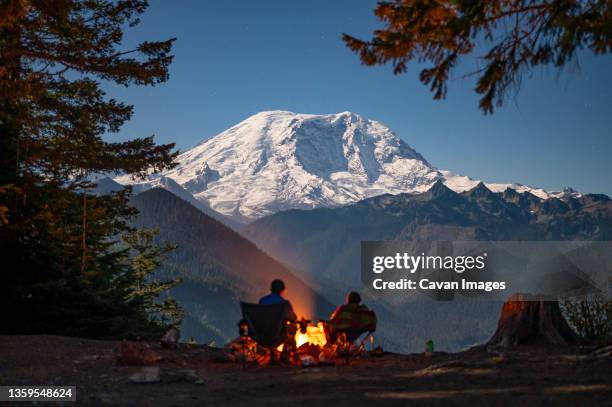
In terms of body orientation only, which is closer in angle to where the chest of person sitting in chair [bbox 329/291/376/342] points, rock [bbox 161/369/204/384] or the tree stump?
the tree stump

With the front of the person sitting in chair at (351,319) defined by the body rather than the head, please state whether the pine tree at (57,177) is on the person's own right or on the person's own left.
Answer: on the person's own left

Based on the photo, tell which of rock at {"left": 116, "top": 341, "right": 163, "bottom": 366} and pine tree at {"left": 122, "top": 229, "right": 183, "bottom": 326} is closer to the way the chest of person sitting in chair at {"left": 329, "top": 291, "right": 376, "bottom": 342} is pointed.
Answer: the pine tree

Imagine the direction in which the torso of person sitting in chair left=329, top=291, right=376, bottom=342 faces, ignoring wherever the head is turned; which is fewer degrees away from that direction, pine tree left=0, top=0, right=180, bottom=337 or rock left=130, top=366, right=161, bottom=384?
the pine tree

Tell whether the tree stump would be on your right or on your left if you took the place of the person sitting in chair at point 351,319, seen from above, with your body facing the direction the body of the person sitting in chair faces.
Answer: on your right

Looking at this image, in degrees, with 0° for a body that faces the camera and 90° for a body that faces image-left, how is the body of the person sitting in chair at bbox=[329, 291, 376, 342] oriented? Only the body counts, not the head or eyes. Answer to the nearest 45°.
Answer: approximately 180°

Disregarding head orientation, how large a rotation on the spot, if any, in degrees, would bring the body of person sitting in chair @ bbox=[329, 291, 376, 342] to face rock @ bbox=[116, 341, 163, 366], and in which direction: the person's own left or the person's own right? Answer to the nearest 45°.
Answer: approximately 90° to the person's own left

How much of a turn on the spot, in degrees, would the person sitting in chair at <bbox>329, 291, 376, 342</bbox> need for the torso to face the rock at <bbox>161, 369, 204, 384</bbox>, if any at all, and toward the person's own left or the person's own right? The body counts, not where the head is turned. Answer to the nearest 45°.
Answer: approximately 135° to the person's own left

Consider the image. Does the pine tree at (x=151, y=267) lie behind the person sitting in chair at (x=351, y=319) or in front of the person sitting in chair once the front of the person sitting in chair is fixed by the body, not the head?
in front

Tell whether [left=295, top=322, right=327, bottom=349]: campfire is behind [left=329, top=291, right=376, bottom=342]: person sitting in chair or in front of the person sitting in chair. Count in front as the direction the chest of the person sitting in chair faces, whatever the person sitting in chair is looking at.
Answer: in front
